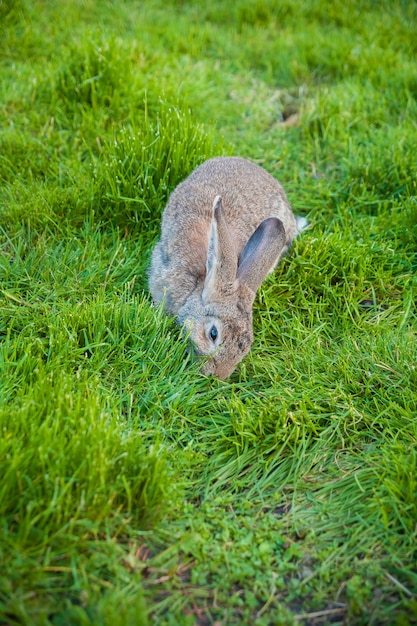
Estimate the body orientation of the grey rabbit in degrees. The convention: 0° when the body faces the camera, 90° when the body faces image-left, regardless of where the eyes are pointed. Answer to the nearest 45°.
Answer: approximately 45°
